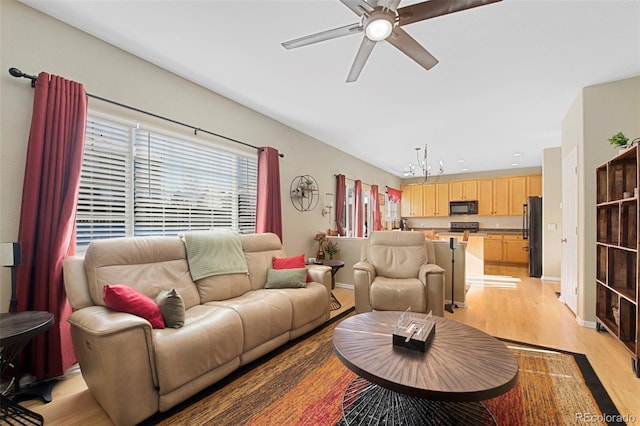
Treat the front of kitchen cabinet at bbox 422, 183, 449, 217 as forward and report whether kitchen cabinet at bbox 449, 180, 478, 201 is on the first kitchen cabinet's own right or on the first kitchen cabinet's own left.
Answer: on the first kitchen cabinet's own left

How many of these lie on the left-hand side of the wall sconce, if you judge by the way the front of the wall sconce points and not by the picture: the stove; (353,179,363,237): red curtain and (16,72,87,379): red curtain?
2

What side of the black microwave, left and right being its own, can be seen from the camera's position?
front

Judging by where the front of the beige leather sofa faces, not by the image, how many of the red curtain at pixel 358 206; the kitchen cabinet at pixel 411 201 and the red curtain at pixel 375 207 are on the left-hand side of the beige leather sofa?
3

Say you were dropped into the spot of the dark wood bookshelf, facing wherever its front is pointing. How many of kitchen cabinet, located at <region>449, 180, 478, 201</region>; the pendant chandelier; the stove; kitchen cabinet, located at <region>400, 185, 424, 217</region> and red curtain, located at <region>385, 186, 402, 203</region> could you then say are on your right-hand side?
5

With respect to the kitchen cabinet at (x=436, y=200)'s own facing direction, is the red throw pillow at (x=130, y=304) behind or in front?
in front

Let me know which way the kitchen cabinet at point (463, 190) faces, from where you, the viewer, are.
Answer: facing the viewer

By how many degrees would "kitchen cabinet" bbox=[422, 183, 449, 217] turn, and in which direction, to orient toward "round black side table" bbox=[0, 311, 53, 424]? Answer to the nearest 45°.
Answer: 0° — it already faces it

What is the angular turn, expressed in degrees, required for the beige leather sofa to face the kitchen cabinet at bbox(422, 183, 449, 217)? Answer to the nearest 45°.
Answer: approximately 90° to its left

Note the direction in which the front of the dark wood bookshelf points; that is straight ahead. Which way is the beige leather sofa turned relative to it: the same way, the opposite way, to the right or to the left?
the opposite way

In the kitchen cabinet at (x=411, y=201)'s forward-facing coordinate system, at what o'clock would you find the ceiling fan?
The ceiling fan is roughly at 12 o'clock from the kitchen cabinet.

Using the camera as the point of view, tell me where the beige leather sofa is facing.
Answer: facing the viewer and to the right of the viewer

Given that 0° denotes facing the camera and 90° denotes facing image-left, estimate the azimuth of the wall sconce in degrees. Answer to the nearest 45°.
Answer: approximately 315°

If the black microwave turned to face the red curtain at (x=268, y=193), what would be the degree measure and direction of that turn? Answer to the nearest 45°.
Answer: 0° — it already faces it
